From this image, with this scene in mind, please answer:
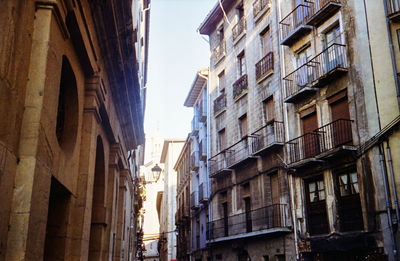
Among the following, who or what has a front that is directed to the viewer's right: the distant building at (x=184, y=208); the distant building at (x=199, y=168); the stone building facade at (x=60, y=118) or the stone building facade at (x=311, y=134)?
the stone building facade at (x=60, y=118)

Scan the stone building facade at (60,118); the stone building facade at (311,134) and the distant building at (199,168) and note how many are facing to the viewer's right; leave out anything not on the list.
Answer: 1

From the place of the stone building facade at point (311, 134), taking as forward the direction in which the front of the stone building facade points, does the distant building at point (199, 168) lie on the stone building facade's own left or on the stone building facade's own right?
on the stone building facade's own right

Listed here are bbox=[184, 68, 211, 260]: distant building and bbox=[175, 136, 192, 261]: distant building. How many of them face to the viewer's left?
2

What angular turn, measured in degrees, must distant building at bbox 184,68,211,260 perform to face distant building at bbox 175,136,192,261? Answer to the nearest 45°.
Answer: approximately 90° to its right

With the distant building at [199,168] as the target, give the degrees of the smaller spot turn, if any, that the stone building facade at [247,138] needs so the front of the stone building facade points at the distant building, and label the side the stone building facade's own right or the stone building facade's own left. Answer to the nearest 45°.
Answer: approximately 135° to the stone building facade's own right

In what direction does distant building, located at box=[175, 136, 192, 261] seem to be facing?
to the viewer's left

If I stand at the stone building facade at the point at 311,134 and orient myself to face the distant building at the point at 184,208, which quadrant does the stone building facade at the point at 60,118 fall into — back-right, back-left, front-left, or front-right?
back-left

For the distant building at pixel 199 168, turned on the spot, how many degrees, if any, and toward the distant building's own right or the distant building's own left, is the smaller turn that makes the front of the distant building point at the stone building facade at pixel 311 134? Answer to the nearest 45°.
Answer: approximately 90° to the distant building's own left

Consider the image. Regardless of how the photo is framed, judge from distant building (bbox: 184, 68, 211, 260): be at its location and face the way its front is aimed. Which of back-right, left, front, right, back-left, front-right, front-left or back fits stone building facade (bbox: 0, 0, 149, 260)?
left

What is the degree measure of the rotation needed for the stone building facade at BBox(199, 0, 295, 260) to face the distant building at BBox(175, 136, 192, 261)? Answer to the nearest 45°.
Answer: approximately 135° to its right

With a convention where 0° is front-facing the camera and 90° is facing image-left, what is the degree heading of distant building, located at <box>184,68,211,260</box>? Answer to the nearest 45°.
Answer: approximately 90°

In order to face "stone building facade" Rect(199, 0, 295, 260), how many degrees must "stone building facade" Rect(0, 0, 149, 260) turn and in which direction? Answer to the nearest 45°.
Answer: approximately 45° to its left

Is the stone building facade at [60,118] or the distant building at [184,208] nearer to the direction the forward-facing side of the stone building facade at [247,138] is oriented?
the stone building facade
